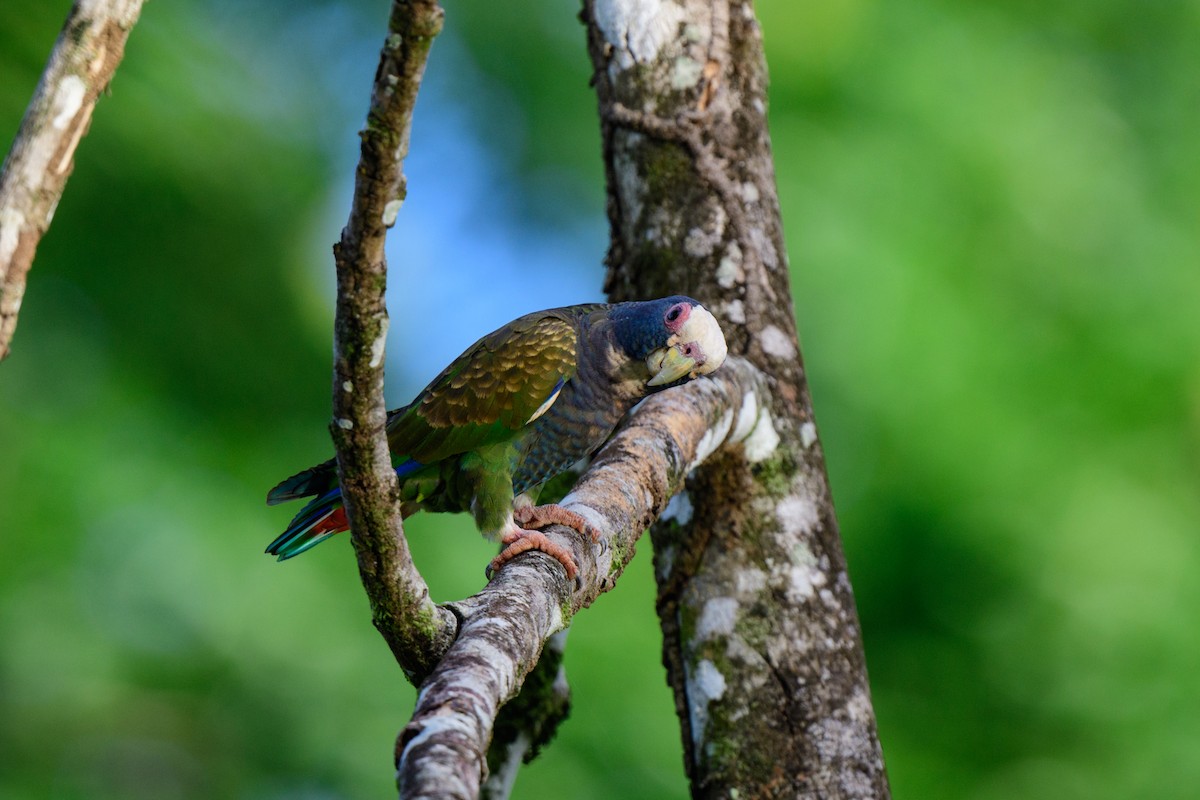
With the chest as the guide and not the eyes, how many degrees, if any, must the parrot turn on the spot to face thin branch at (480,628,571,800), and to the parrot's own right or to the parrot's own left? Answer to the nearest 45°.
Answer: approximately 90° to the parrot's own left

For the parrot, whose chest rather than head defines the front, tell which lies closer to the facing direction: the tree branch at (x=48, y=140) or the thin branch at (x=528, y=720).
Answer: the thin branch

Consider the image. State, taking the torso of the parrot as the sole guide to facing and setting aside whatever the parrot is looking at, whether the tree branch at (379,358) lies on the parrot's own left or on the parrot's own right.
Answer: on the parrot's own right

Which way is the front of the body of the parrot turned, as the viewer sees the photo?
to the viewer's right

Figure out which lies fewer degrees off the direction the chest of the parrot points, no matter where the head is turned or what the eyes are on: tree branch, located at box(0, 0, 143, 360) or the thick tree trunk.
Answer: the thick tree trunk
